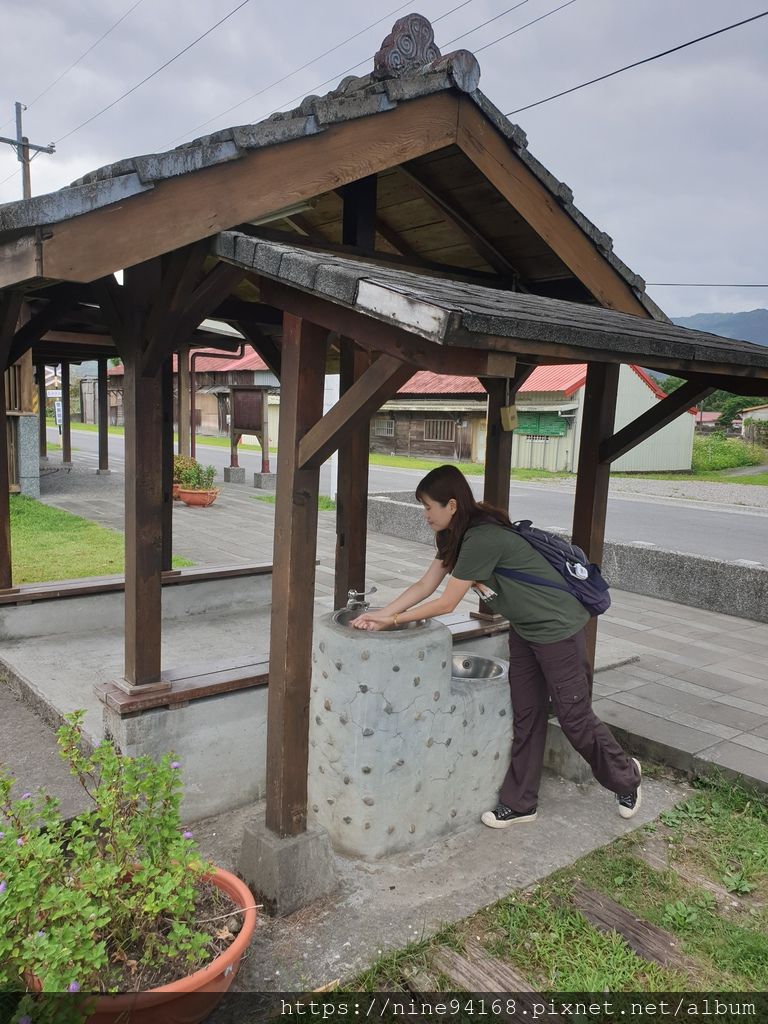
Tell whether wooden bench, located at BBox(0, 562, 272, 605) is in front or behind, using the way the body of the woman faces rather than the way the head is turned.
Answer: in front

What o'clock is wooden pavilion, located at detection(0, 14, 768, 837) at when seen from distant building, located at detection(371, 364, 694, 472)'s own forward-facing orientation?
The wooden pavilion is roughly at 12 o'clock from the distant building.

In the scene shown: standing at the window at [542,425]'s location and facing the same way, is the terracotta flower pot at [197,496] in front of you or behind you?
in front

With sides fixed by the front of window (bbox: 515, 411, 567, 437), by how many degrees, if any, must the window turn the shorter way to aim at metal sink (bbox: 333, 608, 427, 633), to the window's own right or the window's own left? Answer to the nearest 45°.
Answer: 0° — it already faces it

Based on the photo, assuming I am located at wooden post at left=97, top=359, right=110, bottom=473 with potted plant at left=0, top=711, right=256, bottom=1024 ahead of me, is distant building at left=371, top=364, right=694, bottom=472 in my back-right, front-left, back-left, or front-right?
back-left

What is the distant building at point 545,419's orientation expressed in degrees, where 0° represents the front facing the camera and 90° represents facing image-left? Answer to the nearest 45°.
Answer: approximately 0°

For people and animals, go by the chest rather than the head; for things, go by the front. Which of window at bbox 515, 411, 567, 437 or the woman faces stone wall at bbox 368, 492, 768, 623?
the window

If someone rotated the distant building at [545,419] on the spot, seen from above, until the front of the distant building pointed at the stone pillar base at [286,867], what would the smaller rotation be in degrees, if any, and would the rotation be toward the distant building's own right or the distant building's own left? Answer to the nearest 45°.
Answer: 0° — it already faces it

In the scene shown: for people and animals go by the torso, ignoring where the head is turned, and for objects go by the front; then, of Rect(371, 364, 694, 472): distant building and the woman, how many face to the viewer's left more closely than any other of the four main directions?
1

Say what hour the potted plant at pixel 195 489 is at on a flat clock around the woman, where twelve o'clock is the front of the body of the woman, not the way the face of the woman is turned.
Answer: The potted plant is roughly at 2 o'clock from the woman.

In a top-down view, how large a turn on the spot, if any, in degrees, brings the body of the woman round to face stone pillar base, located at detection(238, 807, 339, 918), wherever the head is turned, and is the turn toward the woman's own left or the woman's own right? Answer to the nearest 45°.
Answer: approximately 45° to the woman's own left

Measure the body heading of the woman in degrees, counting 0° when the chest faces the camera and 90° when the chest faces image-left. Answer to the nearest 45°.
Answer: approximately 90°
